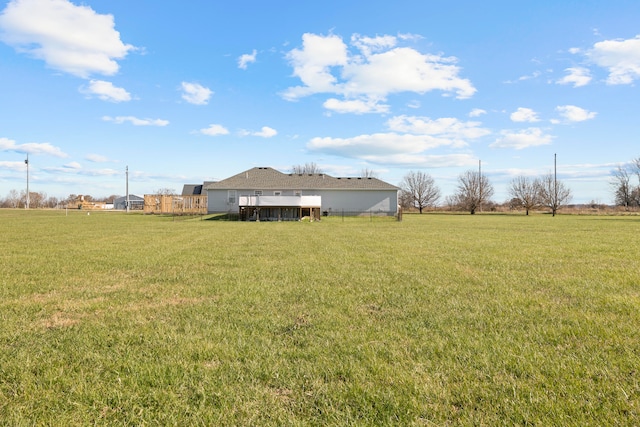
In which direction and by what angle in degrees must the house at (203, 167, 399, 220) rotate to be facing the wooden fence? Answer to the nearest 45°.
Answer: approximately 90° to its left

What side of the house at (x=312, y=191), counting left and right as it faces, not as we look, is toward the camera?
back
